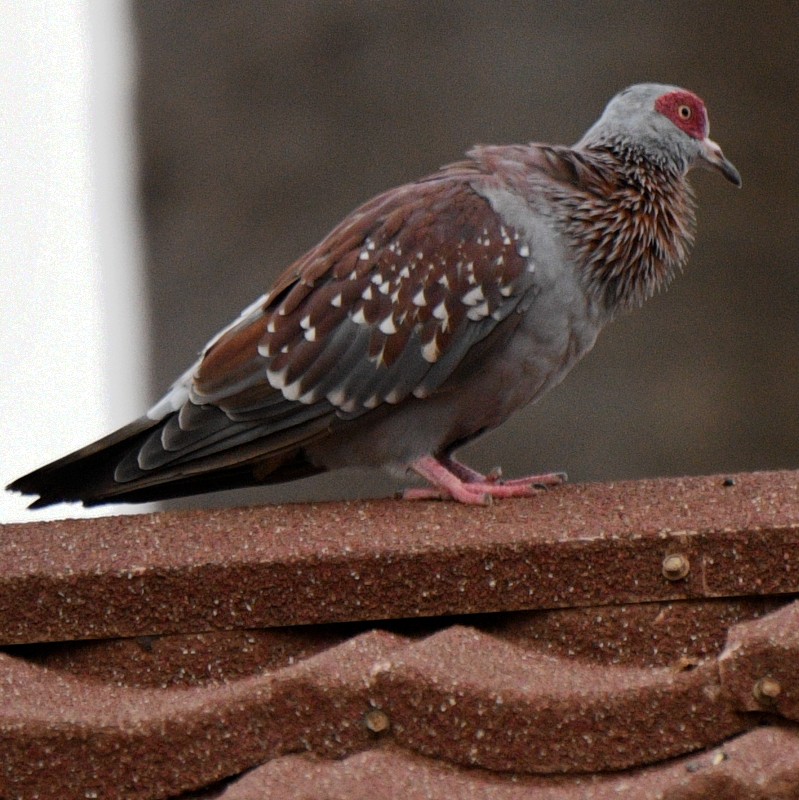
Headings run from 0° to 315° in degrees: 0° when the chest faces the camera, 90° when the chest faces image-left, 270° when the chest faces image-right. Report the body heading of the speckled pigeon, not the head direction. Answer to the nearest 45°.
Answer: approximately 270°
